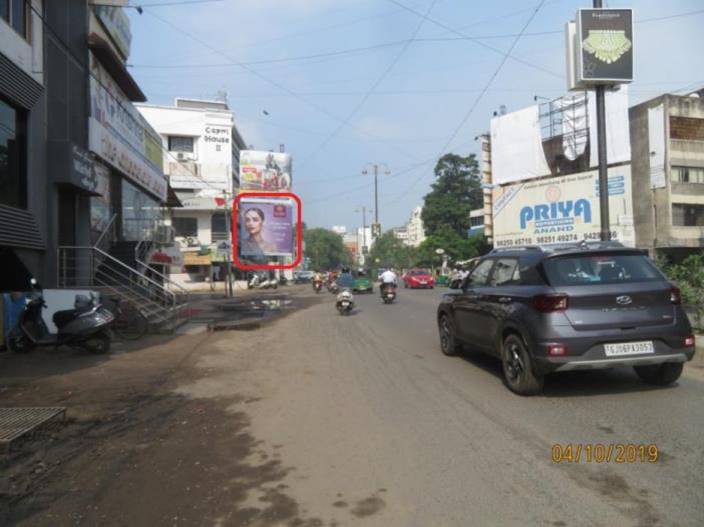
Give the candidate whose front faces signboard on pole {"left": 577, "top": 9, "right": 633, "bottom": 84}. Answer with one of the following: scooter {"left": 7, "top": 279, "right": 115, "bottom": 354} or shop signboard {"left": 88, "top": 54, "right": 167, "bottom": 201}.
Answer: the shop signboard

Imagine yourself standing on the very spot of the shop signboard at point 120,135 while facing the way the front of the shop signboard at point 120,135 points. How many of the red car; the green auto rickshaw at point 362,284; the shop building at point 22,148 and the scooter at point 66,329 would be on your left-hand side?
2

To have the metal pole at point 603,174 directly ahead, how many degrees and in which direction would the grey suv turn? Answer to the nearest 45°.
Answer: approximately 45° to its right

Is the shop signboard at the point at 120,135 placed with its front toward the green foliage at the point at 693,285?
yes

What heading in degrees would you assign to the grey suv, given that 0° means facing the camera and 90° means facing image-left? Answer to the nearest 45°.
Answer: approximately 135°

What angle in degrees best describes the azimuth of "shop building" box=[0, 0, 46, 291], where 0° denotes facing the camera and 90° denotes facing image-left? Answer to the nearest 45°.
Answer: approximately 315°

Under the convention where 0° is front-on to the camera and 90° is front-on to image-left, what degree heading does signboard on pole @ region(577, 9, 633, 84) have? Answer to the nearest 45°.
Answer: approximately 0°

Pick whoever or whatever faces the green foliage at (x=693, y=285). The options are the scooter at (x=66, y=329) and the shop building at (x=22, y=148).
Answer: the shop building

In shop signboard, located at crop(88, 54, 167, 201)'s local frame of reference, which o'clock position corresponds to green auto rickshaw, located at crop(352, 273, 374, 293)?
The green auto rickshaw is roughly at 9 o'clock from the shop signboard.

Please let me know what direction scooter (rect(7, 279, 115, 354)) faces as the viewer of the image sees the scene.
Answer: facing to the left of the viewer
